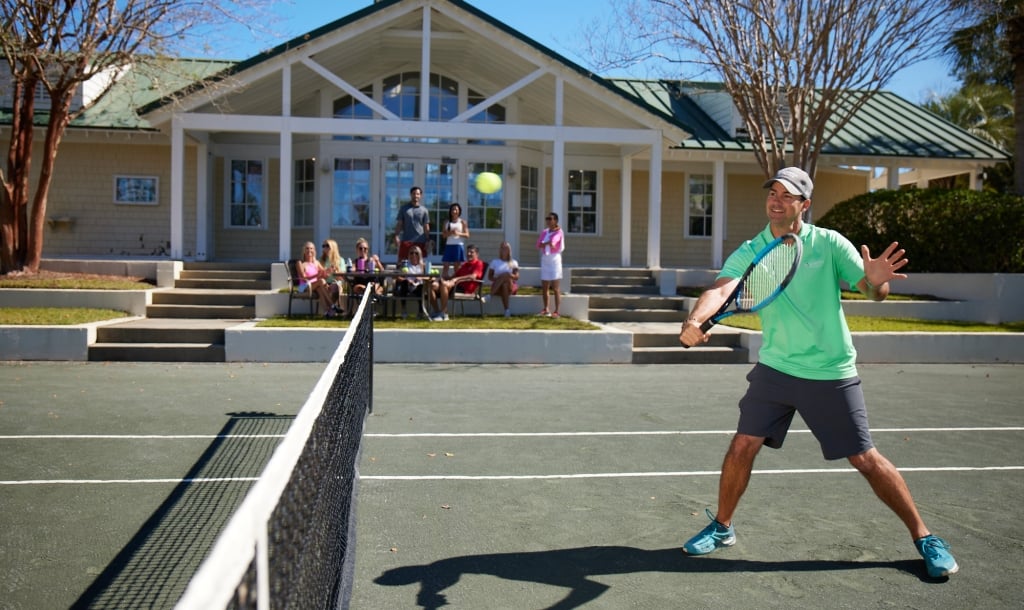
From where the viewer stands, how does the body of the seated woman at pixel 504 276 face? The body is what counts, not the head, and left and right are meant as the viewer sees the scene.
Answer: facing the viewer

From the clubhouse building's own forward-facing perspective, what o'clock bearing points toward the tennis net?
The tennis net is roughly at 12 o'clock from the clubhouse building.

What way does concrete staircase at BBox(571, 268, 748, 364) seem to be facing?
toward the camera

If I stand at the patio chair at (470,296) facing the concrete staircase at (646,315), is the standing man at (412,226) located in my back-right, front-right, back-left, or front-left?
back-left

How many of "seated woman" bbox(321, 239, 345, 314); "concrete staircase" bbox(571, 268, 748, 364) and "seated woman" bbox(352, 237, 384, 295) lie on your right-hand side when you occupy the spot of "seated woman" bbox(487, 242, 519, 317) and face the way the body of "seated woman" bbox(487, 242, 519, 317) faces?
2

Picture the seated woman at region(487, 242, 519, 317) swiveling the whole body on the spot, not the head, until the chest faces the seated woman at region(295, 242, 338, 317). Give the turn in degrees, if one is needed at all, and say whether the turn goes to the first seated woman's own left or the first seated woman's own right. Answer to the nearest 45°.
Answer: approximately 90° to the first seated woman's own right

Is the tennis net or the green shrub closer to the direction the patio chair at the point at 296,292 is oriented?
the green shrub

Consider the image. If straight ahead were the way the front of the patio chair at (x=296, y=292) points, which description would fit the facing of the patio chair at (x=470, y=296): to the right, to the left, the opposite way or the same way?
the opposite way

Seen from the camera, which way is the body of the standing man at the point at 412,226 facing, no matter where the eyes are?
toward the camera

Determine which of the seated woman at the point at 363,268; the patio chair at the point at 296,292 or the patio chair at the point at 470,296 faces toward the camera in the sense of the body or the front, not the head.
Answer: the seated woman

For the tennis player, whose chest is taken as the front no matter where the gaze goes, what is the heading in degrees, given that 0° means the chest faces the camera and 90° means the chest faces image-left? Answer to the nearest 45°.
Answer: approximately 45°

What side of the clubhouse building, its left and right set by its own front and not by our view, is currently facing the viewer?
front
